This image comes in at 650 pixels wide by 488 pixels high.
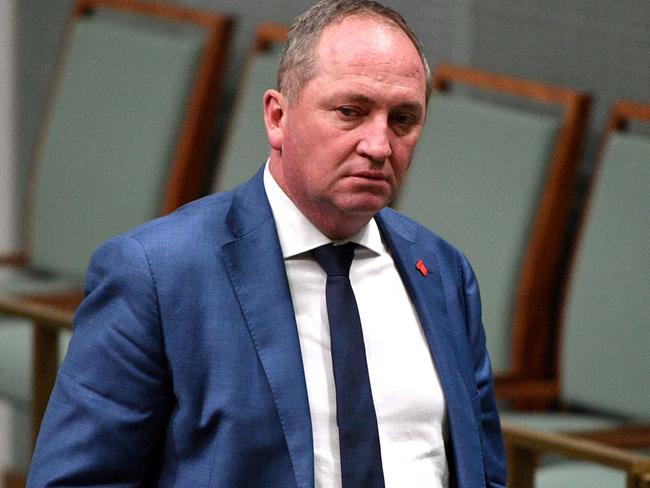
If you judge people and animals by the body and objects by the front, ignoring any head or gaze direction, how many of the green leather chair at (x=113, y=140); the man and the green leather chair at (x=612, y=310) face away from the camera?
0

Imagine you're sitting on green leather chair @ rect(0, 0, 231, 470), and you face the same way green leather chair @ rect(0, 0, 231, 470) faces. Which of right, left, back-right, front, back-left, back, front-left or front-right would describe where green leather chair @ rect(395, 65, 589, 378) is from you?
left

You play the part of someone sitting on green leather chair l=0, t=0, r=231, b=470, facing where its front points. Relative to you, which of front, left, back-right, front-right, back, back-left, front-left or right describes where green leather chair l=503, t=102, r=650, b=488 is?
left

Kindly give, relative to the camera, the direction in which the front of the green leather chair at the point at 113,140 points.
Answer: facing the viewer and to the left of the viewer

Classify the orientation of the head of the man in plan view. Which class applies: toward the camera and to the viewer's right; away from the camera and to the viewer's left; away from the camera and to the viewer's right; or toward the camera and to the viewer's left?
toward the camera and to the viewer's right

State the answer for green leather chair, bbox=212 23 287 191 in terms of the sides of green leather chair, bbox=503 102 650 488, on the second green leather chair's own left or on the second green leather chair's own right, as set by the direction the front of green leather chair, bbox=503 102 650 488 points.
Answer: on the second green leather chair's own right

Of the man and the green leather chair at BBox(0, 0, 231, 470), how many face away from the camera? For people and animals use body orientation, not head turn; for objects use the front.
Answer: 0

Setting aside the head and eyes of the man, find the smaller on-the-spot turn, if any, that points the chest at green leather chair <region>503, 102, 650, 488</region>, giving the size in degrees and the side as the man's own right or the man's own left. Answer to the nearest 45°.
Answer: approximately 90° to the man's own left

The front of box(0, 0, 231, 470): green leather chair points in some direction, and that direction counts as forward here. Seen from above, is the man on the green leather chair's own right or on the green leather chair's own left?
on the green leather chair's own left

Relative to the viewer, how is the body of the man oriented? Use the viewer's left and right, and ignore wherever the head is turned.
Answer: facing the viewer and to the right of the viewer
